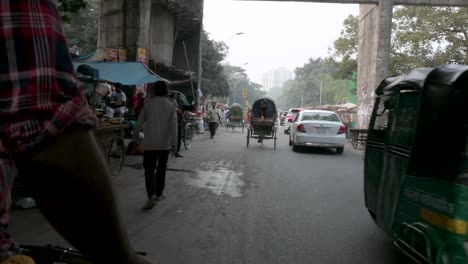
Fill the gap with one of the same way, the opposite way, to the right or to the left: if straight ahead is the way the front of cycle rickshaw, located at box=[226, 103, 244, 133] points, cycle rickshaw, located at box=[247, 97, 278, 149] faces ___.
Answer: the same way

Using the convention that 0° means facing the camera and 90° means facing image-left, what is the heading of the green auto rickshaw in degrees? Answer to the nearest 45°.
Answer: approximately 135°

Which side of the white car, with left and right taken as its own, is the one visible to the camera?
back

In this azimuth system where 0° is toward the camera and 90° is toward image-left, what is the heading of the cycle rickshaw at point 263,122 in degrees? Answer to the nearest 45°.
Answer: approximately 180°

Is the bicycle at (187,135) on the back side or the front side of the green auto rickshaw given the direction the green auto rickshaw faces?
on the front side

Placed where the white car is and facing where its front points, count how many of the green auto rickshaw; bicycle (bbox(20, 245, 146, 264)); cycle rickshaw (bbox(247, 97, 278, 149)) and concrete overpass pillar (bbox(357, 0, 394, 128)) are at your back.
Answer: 2

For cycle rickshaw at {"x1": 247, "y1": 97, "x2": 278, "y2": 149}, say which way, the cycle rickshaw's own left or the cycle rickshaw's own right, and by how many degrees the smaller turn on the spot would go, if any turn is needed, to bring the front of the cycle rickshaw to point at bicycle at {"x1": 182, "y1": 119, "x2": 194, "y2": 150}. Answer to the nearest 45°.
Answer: approximately 135° to the cycle rickshaw's own left

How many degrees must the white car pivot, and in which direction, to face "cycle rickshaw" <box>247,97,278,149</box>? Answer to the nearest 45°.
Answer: approximately 45° to its left

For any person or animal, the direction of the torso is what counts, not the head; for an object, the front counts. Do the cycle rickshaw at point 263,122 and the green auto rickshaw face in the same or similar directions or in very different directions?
same or similar directions

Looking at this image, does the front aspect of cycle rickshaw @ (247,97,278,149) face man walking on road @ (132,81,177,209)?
no

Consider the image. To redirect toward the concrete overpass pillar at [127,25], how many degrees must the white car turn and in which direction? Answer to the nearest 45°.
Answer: approximately 90° to its left

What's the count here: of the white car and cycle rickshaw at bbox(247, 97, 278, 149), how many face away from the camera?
2

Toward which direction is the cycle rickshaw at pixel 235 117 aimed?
away from the camera

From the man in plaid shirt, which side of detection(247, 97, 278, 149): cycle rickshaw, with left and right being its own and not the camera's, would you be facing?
back

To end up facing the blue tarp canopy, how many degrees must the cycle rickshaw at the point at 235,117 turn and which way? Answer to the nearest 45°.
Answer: approximately 180°

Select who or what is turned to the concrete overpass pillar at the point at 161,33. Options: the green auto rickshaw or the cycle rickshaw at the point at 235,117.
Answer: the green auto rickshaw

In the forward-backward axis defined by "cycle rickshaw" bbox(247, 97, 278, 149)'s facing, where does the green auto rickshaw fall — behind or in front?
behind

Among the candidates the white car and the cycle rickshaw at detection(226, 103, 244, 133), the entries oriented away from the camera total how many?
2

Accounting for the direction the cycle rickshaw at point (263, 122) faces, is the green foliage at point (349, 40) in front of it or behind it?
in front

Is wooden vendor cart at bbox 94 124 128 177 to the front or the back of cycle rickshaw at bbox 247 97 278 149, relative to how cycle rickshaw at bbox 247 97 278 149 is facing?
to the back
